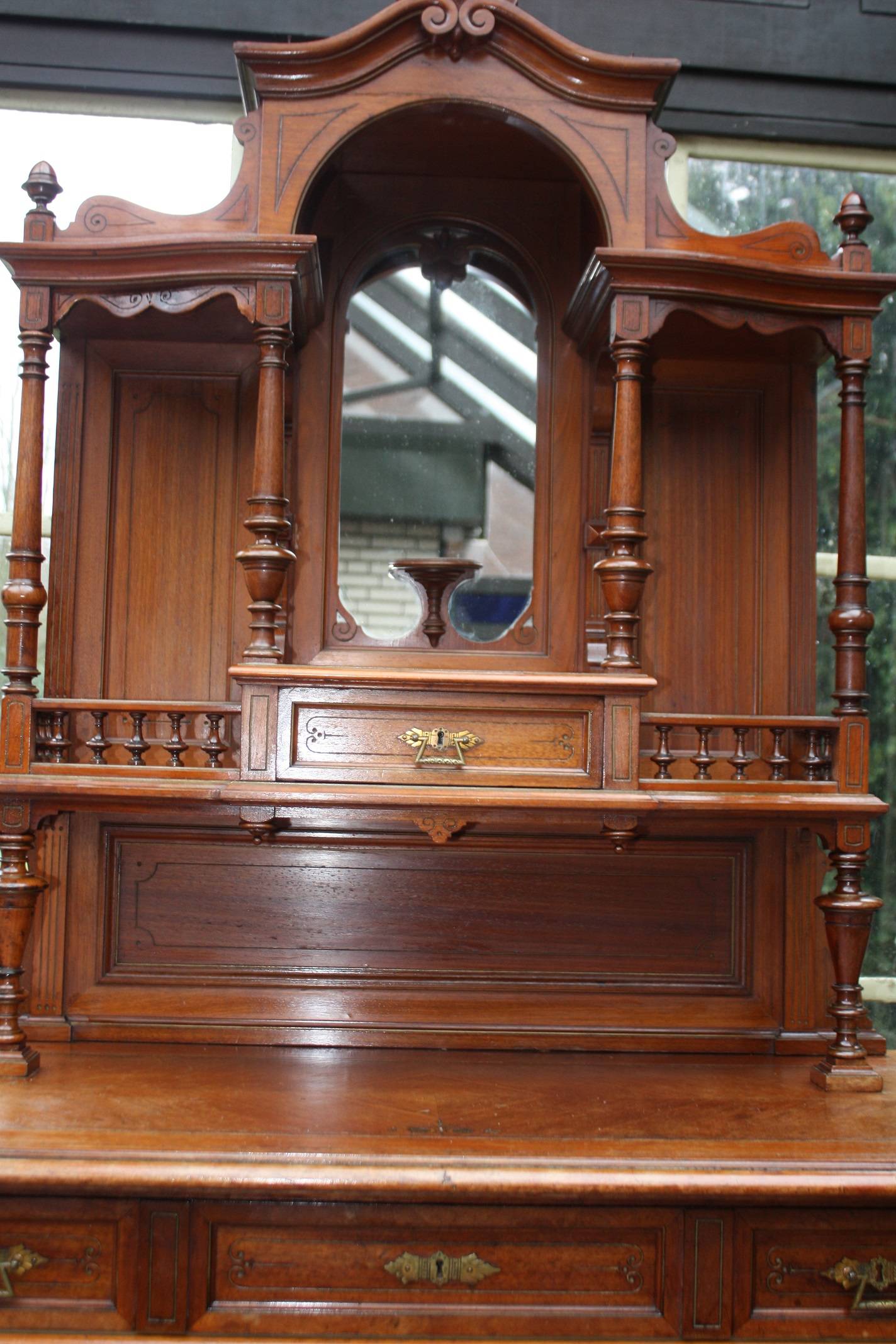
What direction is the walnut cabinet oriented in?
toward the camera
